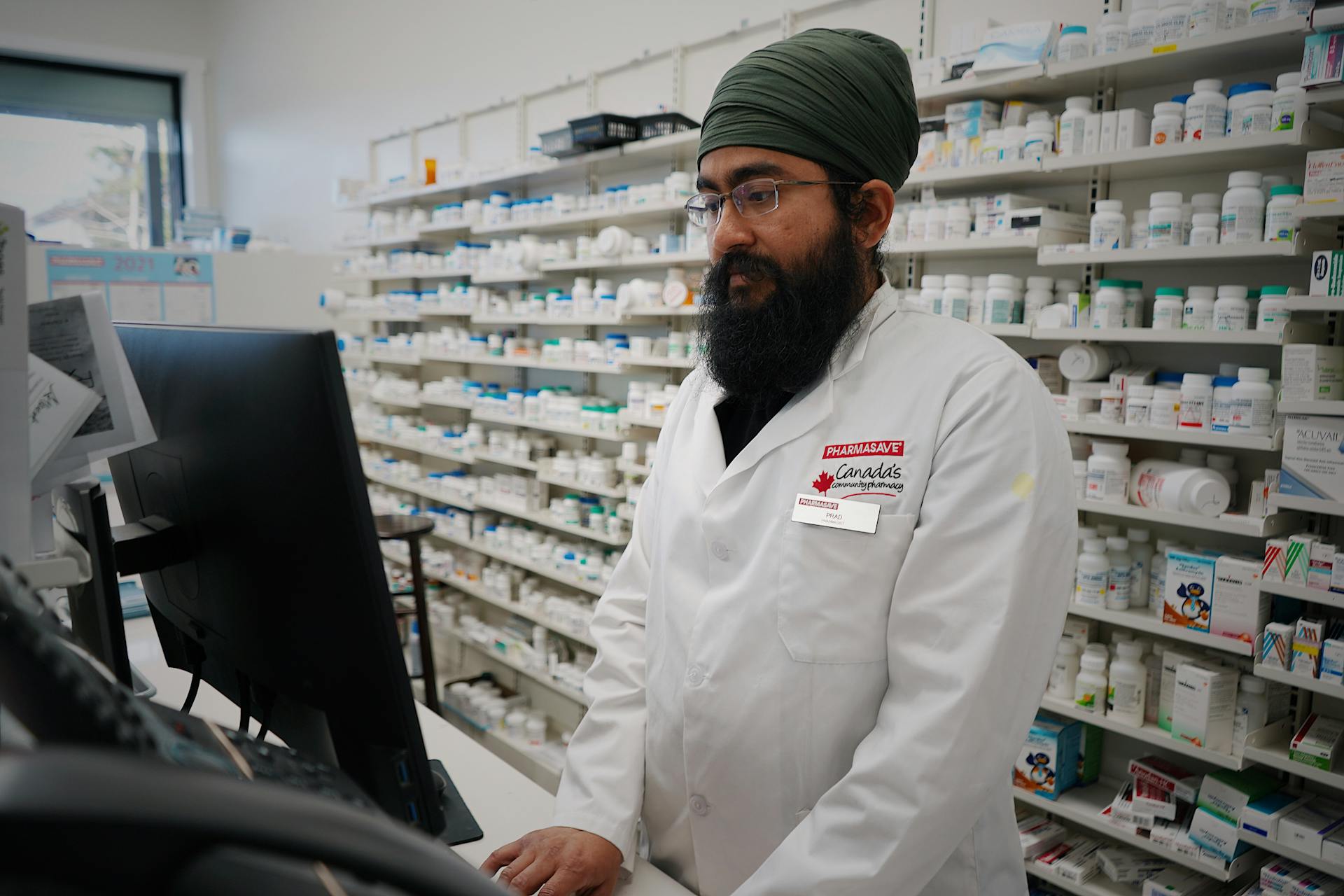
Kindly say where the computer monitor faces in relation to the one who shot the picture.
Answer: facing away from the viewer and to the right of the viewer

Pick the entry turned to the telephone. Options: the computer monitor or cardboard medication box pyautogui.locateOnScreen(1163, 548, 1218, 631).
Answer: the cardboard medication box

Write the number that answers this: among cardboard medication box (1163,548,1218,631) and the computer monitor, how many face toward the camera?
1

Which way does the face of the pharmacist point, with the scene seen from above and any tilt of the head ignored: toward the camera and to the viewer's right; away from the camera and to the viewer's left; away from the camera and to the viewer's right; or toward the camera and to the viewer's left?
toward the camera and to the viewer's left

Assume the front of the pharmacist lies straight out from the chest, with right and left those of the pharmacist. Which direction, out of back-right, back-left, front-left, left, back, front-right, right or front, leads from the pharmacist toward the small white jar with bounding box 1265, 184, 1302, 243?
back

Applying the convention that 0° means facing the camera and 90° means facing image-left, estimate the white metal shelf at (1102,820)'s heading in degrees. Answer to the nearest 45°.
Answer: approximately 45°

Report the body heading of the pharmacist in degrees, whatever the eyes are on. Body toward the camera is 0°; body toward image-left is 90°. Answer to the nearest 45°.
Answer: approximately 45°

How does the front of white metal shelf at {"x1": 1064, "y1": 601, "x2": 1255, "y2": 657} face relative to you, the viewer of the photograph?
facing the viewer and to the left of the viewer

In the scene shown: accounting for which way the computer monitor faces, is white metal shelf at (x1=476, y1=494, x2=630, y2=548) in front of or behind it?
in front

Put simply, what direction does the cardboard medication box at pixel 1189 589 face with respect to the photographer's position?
facing the viewer
